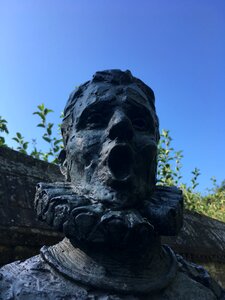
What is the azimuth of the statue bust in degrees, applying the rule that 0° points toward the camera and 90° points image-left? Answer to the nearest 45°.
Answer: approximately 0°
